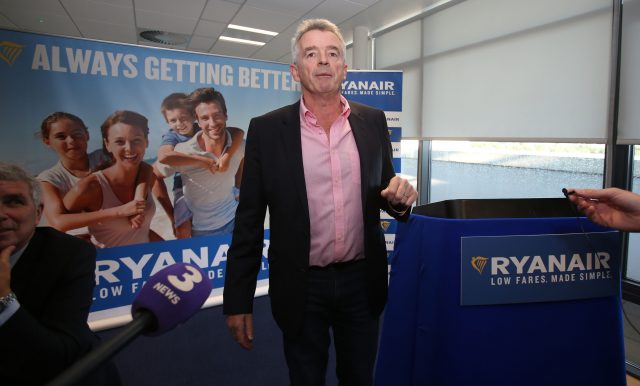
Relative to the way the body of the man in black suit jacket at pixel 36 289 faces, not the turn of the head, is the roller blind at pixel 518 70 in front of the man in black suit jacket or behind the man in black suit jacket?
behind

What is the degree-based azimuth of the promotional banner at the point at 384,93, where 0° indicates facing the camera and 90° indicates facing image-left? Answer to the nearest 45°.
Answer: approximately 0°

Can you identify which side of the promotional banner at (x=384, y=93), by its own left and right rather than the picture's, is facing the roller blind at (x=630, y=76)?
left

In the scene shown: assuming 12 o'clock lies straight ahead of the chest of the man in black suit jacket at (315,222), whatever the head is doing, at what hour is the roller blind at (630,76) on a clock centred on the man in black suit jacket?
The roller blind is roughly at 8 o'clock from the man in black suit jacket.

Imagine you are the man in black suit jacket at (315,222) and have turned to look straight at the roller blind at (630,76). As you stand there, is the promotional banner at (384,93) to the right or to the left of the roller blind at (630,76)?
left

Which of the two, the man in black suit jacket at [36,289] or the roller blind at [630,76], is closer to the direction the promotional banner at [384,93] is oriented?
the man in black suit jacket

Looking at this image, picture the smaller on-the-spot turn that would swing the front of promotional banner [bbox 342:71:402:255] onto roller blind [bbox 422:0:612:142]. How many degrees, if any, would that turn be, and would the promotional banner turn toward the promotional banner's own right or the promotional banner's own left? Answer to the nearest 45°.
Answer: approximately 90° to the promotional banner's own left

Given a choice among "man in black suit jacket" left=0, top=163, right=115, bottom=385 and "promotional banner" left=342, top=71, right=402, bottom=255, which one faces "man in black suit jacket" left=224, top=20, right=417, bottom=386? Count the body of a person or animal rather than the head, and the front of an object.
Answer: the promotional banner

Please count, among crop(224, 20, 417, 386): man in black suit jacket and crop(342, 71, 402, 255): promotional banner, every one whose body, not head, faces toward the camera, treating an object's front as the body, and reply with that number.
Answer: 2

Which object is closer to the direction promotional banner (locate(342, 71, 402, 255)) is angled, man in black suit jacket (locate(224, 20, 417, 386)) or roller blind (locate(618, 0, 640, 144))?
the man in black suit jacket

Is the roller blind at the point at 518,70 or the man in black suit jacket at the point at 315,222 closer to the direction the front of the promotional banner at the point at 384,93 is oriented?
the man in black suit jacket
